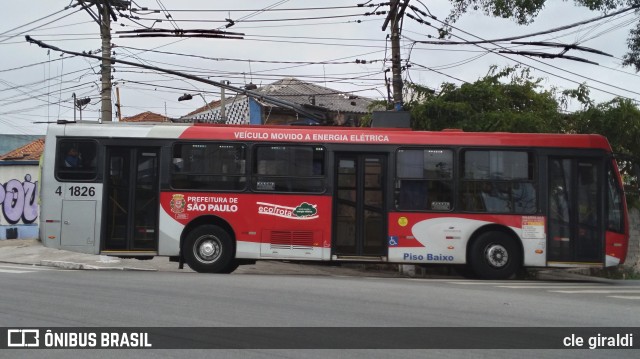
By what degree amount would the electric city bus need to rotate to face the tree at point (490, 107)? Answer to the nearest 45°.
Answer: approximately 45° to its left

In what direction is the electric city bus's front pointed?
to the viewer's right

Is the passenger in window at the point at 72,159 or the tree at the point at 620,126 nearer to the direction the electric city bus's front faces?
the tree

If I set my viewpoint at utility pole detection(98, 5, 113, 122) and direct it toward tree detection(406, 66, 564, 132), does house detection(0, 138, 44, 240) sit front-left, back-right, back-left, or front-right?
back-left
